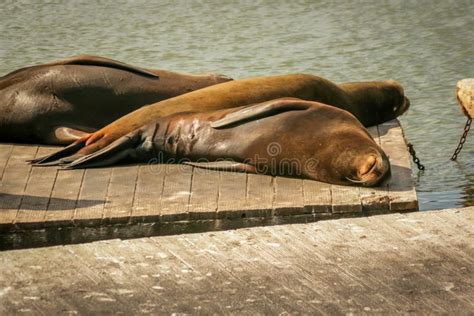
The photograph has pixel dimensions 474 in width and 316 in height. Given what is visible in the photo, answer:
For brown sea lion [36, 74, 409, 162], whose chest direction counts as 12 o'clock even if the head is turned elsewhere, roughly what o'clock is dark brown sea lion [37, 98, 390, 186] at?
The dark brown sea lion is roughly at 3 o'clock from the brown sea lion.

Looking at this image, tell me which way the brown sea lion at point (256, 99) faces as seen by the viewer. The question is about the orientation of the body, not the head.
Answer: to the viewer's right
